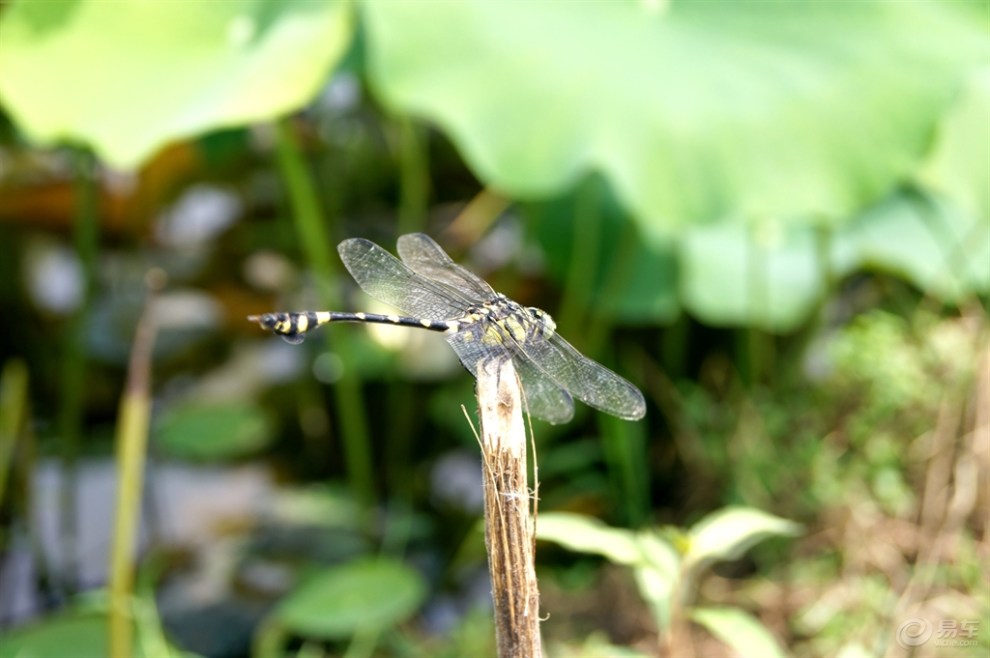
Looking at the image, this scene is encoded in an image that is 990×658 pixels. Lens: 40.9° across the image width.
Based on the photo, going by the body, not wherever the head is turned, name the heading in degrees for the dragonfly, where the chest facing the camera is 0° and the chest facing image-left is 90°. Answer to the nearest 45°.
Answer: approximately 225°

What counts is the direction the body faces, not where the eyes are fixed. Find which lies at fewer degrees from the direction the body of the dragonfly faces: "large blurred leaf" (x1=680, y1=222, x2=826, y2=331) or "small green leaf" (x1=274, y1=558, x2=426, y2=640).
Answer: the large blurred leaf

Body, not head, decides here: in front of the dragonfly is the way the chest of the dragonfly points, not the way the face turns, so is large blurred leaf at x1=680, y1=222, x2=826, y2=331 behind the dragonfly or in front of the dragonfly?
in front

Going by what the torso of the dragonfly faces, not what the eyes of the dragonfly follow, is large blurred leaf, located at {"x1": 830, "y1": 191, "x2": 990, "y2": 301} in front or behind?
in front

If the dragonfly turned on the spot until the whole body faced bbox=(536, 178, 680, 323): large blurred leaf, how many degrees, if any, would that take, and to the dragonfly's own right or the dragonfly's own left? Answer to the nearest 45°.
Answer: approximately 45° to the dragonfly's own left
